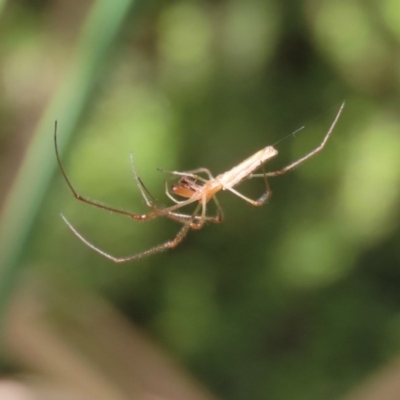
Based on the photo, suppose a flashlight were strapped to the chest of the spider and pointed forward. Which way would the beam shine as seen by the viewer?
to the viewer's left
